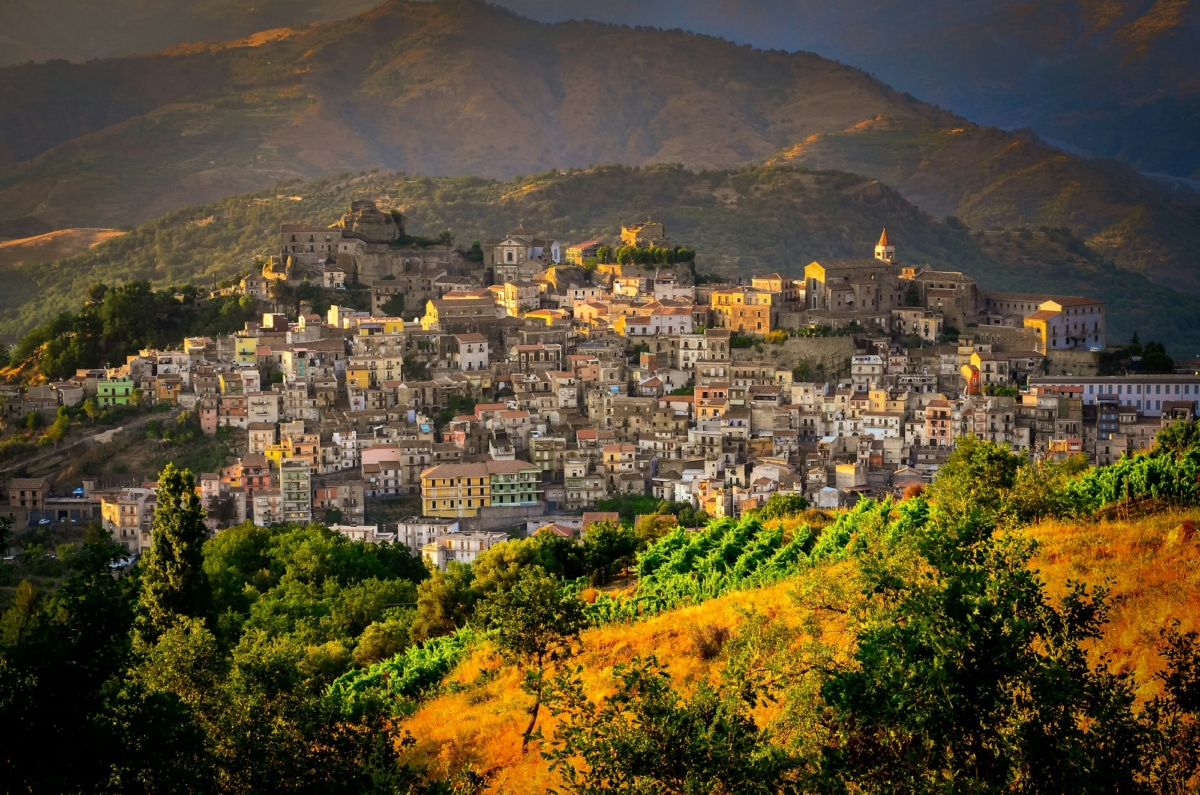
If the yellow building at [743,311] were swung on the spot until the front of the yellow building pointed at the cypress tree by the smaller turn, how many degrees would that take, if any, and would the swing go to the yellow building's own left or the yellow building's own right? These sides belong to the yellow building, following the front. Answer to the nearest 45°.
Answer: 0° — it already faces it

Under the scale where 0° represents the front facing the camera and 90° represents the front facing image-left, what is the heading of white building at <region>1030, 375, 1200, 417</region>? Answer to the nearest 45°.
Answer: approximately 0°

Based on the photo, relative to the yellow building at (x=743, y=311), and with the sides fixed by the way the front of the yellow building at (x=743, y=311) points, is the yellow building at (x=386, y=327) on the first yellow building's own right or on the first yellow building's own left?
on the first yellow building's own right

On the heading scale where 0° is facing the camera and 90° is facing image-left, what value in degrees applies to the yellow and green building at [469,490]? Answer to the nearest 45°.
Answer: approximately 0°

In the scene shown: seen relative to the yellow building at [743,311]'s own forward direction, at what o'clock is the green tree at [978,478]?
The green tree is roughly at 12 o'clock from the yellow building.

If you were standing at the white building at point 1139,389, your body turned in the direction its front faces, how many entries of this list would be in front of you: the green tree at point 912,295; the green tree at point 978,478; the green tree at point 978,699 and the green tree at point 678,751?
3

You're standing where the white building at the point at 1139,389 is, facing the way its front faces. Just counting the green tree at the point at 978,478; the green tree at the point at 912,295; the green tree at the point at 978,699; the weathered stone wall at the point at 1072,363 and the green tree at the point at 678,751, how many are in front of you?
3

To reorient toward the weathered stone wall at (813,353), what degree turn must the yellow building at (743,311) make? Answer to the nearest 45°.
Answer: approximately 45° to its left

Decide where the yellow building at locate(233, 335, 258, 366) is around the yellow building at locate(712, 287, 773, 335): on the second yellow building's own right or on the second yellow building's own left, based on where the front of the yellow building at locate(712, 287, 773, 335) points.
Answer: on the second yellow building's own right
